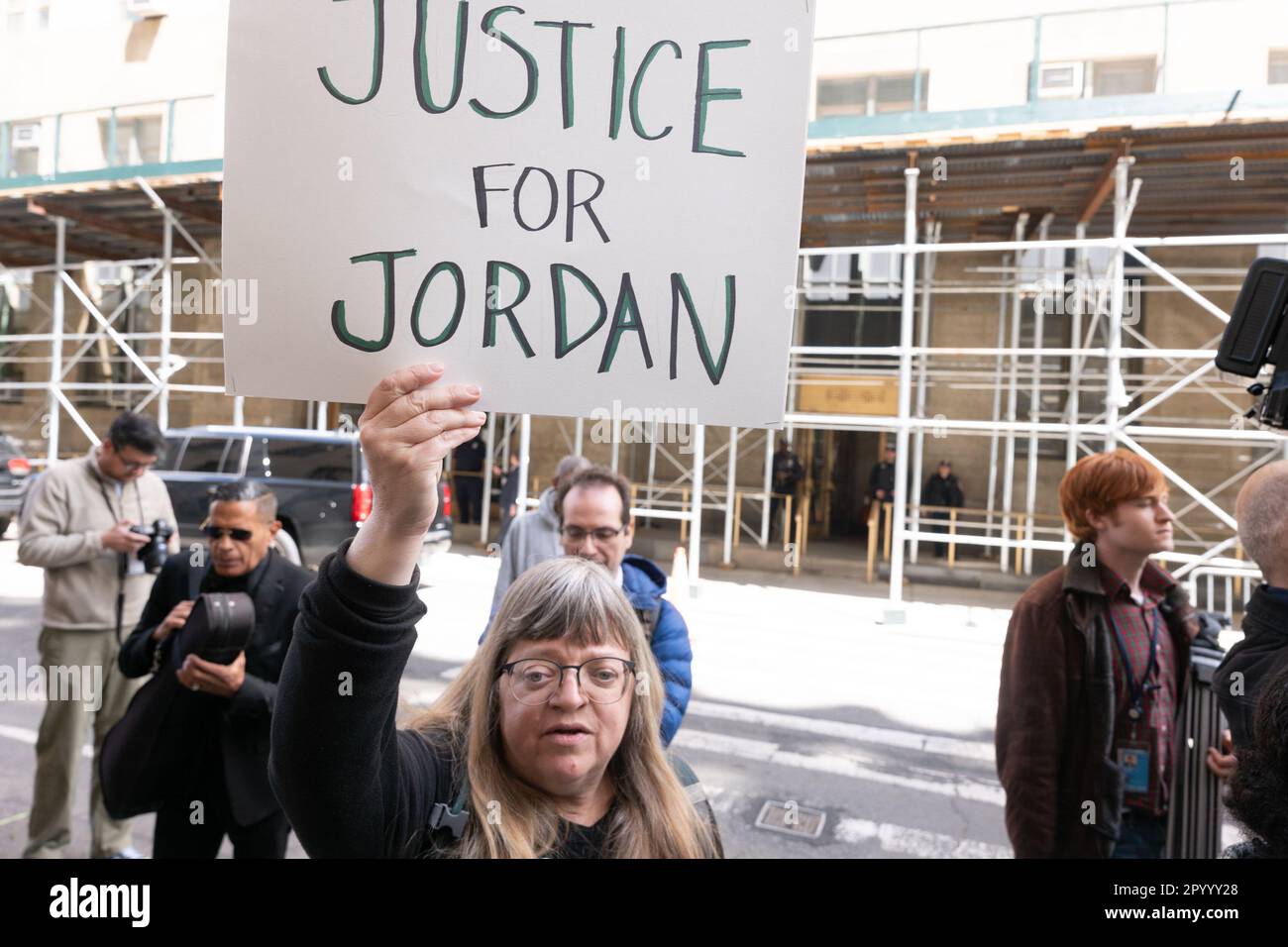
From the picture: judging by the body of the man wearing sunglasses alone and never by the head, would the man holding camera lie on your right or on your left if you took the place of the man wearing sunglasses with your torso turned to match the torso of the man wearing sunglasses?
on your right

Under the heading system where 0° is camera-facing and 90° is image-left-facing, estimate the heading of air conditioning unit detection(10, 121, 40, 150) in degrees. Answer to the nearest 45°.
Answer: approximately 0°

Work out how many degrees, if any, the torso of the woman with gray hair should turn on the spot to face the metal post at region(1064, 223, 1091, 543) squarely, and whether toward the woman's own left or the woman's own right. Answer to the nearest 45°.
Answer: approximately 135° to the woman's own left

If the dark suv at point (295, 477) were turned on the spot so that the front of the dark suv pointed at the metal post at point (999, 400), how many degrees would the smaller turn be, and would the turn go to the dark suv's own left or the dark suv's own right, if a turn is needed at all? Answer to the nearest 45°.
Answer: approximately 135° to the dark suv's own right

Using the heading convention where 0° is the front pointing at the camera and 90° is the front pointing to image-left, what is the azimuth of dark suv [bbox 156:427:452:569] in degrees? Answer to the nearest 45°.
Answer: approximately 135°

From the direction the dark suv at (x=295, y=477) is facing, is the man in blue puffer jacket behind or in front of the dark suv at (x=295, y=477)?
behind

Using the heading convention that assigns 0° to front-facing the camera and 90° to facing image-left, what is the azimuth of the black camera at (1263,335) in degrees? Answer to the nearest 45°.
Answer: approximately 90°

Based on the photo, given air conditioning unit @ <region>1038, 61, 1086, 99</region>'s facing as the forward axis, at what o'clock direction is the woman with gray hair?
The woman with gray hair is roughly at 12 o'clock from the air conditioning unit.
